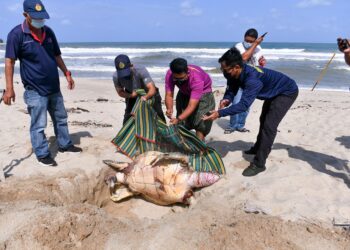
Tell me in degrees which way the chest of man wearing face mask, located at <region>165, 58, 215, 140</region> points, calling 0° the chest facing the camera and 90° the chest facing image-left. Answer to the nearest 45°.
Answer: approximately 45°

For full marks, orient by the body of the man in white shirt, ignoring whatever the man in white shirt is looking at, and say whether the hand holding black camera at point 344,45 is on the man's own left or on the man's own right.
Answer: on the man's own left

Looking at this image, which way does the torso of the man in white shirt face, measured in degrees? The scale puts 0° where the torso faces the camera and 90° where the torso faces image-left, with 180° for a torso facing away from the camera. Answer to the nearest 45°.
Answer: approximately 45°

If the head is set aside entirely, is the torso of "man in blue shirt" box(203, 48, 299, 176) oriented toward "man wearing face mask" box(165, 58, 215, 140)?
yes

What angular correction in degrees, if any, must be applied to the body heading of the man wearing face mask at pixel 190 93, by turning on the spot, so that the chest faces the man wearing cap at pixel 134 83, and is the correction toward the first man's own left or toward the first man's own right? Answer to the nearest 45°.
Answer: approximately 45° to the first man's own right

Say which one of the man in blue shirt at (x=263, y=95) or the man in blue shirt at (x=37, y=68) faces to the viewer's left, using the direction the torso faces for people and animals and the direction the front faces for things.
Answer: the man in blue shirt at (x=263, y=95)

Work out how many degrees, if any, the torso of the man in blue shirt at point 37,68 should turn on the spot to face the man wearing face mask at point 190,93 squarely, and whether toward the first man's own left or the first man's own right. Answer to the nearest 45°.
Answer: approximately 45° to the first man's own left

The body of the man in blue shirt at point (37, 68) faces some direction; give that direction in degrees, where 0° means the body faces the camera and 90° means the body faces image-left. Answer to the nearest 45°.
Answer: approximately 315°

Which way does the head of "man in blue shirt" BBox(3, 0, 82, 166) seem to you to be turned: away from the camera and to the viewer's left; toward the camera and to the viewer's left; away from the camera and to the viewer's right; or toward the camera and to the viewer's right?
toward the camera and to the viewer's right

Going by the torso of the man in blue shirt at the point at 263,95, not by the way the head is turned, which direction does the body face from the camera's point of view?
to the viewer's left

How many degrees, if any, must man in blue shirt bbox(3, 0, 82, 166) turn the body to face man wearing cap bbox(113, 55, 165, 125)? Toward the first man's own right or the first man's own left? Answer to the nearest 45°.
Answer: approximately 45° to the first man's own left
